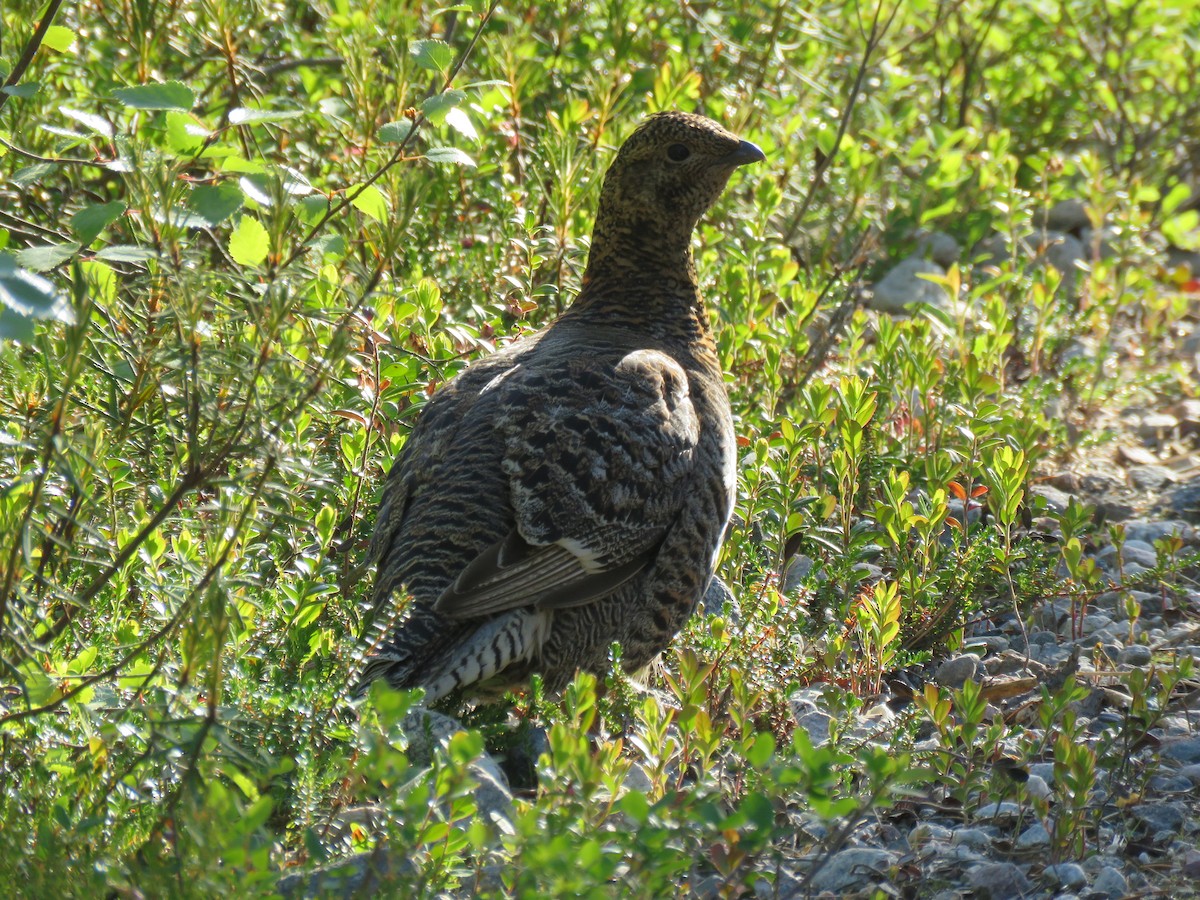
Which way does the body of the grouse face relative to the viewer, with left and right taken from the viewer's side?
facing away from the viewer and to the right of the viewer

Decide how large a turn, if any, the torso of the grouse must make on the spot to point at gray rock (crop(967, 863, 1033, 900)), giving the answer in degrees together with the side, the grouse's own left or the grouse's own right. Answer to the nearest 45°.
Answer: approximately 90° to the grouse's own right

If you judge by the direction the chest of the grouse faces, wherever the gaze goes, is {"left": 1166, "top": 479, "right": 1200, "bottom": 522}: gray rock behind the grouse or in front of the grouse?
in front

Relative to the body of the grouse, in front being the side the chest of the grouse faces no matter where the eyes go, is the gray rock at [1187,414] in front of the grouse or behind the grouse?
in front

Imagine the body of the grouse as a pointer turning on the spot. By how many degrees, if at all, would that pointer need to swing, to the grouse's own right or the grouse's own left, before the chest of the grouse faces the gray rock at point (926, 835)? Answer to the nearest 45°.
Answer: approximately 90° to the grouse's own right

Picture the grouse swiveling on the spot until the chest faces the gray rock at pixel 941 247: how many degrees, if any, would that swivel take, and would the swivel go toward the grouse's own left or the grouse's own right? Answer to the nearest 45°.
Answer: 0° — it already faces it

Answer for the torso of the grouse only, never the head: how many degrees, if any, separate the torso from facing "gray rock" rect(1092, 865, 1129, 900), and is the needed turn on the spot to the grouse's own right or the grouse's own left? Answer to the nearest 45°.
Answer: approximately 90° to the grouse's own right

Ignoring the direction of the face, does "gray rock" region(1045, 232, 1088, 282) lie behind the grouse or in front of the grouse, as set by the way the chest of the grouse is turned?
in front
